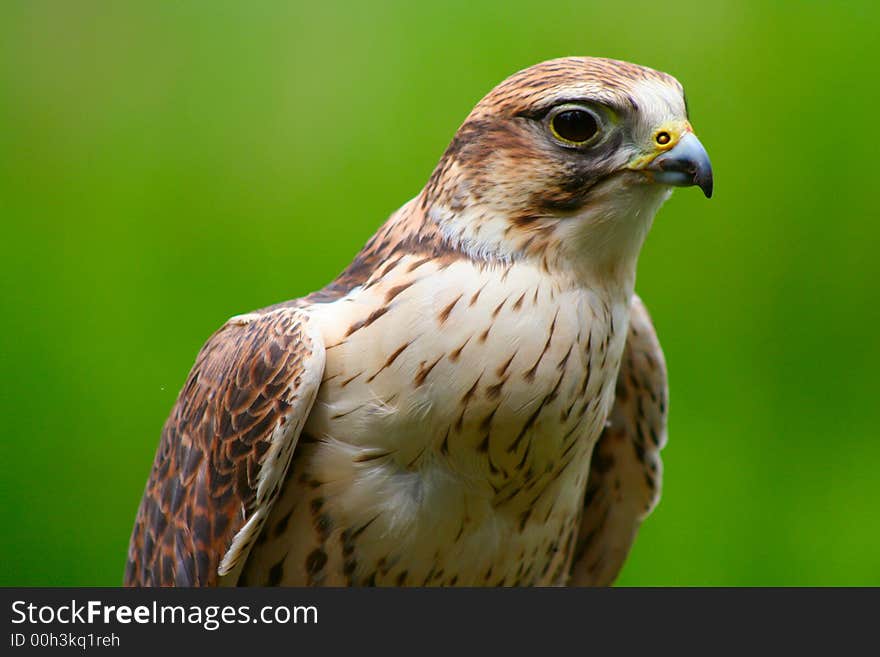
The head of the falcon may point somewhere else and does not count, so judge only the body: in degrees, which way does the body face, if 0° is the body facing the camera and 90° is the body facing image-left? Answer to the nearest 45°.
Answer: approximately 315°
